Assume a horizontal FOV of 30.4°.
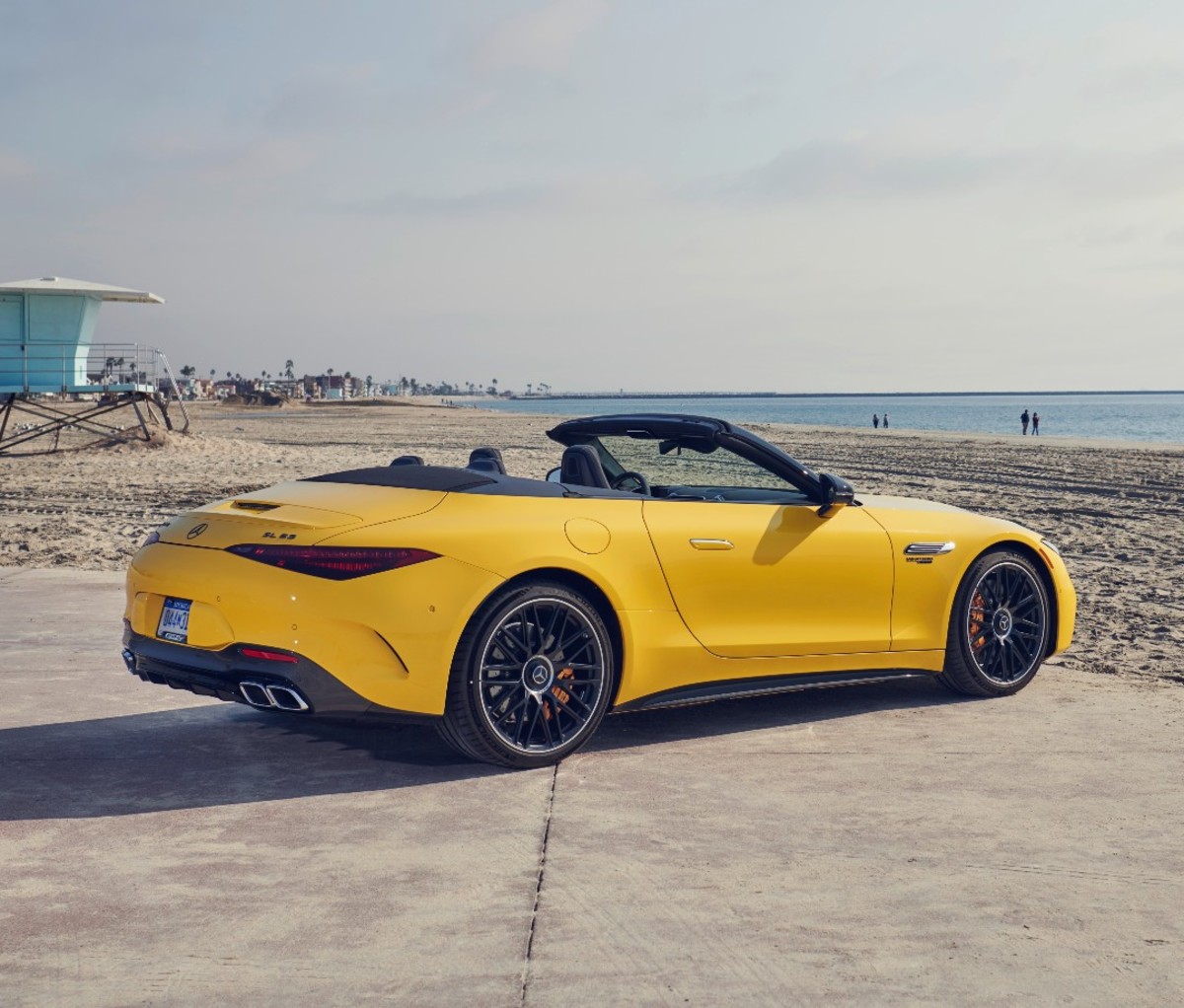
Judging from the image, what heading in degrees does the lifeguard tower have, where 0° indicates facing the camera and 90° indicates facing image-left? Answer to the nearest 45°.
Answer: approximately 270°

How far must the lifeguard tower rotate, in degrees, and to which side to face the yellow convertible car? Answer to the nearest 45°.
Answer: approximately 90° to its right

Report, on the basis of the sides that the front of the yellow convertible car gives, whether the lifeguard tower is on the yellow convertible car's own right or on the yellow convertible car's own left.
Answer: on the yellow convertible car's own left

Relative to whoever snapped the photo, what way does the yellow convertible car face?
facing away from the viewer and to the right of the viewer
